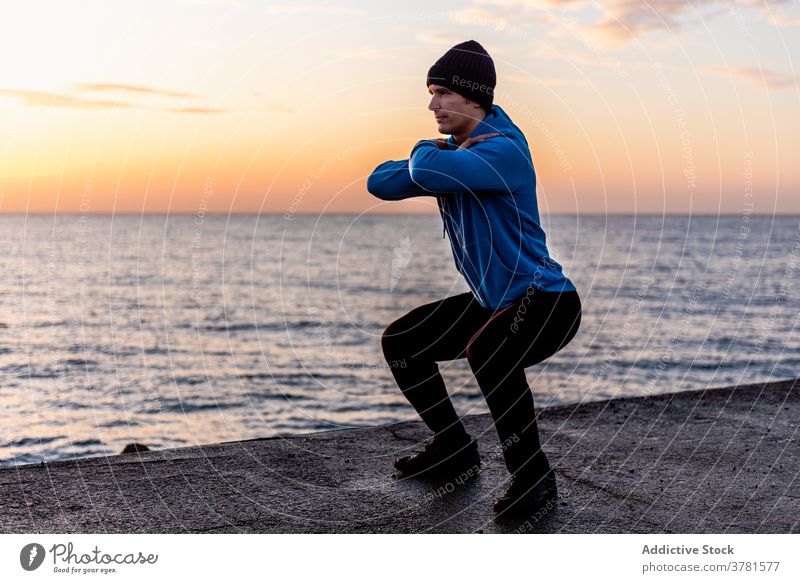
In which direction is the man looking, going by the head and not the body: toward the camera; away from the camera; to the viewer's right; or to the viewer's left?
to the viewer's left
